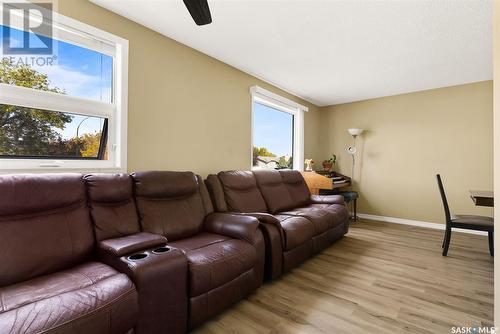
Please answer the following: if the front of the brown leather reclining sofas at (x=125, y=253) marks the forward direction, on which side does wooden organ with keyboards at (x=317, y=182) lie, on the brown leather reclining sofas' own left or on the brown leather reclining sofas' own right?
on the brown leather reclining sofas' own left

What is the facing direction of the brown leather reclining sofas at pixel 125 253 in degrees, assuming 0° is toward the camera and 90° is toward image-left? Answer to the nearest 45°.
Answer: approximately 315°

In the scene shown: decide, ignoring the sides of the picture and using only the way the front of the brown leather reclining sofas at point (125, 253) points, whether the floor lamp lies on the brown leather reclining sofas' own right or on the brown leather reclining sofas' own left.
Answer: on the brown leather reclining sofas' own left

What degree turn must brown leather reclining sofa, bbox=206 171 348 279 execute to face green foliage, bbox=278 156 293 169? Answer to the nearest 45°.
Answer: approximately 135° to its left

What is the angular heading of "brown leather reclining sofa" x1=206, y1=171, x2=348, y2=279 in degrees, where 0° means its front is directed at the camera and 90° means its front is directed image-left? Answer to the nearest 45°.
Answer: approximately 315°

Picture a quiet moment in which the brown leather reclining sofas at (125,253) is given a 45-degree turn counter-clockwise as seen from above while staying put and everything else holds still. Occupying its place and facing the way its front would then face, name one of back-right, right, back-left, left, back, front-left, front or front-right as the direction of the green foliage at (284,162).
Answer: front-left

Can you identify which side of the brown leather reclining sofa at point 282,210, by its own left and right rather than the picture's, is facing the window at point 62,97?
right
